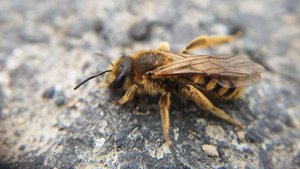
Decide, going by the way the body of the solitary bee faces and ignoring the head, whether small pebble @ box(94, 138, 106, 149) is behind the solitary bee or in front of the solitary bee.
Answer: in front

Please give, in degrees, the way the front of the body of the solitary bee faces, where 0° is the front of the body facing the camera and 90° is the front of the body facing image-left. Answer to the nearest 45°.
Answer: approximately 90°

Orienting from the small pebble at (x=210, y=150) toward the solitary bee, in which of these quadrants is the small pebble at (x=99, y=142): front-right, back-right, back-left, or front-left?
front-left

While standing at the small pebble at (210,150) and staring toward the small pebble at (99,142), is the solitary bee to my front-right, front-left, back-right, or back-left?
front-right
